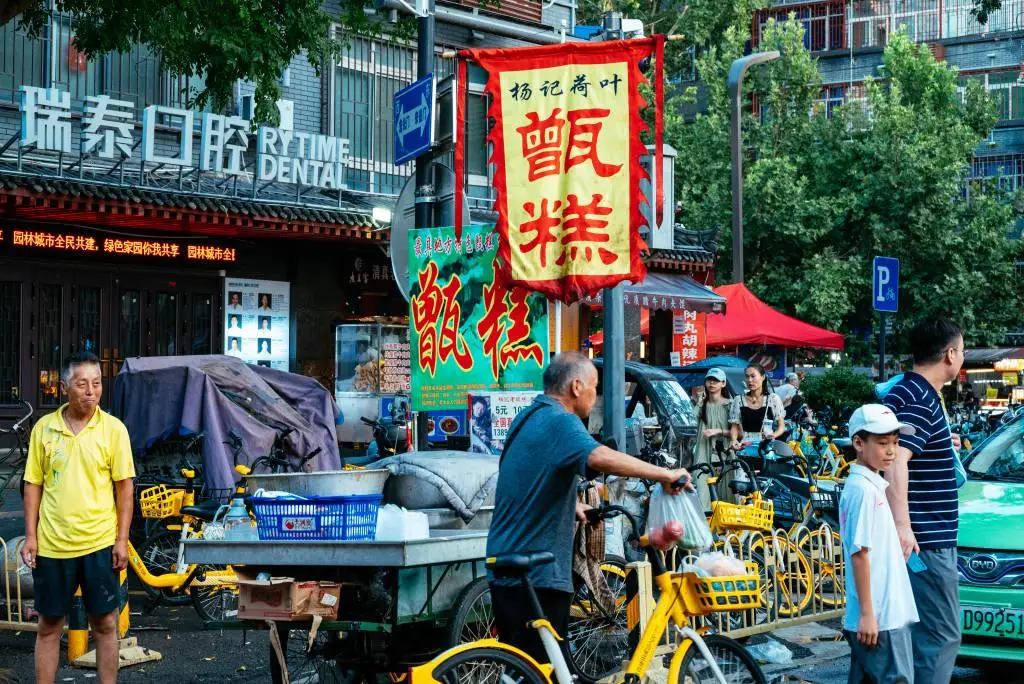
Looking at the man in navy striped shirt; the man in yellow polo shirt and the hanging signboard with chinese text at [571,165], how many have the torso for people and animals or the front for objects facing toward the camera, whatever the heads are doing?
2

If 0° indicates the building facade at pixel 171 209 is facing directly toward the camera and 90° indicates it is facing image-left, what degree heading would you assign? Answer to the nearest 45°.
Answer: approximately 315°

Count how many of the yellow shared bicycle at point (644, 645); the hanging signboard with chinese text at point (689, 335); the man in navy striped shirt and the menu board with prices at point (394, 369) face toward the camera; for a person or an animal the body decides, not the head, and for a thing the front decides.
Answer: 2

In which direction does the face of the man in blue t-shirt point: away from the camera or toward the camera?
away from the camera

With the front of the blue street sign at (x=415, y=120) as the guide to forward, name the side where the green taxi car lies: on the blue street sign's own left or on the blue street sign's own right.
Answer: on the blue street sign's own left

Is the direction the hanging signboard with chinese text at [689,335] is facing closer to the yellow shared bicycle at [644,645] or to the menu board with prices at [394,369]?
the yellow shared bicycle

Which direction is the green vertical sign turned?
toward the camera

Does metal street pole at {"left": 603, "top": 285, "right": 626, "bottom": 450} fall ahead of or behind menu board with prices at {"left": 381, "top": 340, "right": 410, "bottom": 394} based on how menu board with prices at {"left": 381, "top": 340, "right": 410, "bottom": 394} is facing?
ahead

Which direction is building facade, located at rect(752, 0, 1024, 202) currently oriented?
toward the camera

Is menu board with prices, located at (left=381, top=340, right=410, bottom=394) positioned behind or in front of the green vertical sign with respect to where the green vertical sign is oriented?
behind

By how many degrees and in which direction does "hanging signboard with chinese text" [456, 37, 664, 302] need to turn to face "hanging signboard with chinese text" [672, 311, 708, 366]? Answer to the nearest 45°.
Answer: approximately 180°

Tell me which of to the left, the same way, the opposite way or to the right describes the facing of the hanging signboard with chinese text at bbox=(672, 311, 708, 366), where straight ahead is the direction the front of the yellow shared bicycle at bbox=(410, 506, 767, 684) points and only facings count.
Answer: to the right

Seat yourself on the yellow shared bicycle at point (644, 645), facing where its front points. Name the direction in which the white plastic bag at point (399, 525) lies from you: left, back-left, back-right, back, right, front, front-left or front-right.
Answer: back-left
